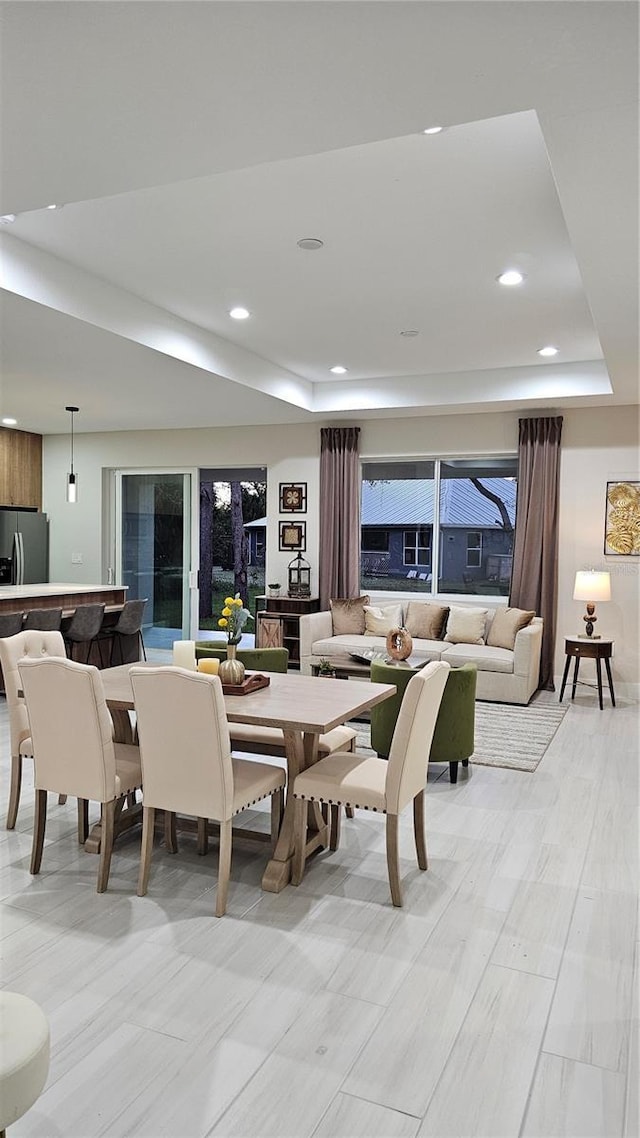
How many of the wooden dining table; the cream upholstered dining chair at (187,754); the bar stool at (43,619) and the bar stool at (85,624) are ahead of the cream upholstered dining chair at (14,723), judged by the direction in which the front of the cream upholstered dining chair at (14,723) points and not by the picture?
2

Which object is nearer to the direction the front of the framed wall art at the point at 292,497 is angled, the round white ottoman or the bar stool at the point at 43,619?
the round white ottoman

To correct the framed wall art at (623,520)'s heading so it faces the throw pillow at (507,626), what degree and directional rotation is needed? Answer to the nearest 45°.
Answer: approximately 45° to its right

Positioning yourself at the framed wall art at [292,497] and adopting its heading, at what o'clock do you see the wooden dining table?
The wooden dining table is roughly at 12 o'clock from the framed wall art.

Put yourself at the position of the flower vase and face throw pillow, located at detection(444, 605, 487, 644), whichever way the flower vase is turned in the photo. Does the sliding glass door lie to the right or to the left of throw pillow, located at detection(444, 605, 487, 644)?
left

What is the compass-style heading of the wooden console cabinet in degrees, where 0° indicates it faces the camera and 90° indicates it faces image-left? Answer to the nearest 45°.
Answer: approximately 0°

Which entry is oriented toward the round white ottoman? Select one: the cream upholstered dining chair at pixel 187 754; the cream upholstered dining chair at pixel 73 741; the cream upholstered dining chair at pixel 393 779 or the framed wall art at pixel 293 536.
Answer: the framed wall art

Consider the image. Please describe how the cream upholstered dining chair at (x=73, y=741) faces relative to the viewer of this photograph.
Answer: facing away from the viewer and to the right of the viewer

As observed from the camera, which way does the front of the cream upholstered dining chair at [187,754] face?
facing away from the viewer and to the right of the viewer
